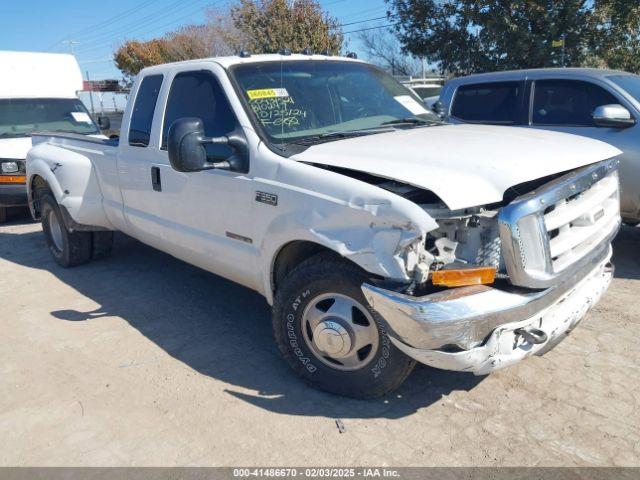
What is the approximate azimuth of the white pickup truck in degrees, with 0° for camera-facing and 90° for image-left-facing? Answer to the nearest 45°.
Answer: approximately 315°

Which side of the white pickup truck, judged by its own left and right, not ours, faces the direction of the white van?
back

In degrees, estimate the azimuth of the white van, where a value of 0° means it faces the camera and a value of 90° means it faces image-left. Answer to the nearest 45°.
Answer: approximately 0°
